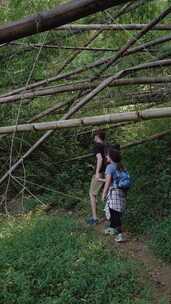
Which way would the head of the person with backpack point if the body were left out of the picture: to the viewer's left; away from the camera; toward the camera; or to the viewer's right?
to the viewer's left

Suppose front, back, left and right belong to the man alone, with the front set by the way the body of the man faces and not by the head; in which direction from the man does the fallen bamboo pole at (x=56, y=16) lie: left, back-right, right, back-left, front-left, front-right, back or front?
left

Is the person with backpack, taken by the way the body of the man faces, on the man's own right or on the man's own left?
on the man's own left
